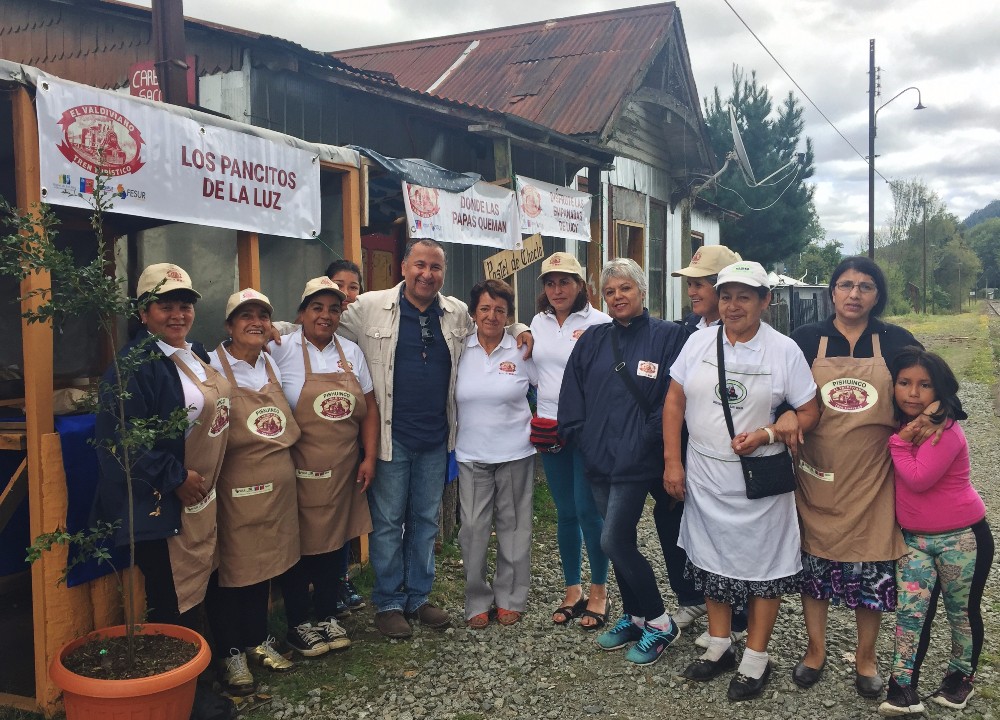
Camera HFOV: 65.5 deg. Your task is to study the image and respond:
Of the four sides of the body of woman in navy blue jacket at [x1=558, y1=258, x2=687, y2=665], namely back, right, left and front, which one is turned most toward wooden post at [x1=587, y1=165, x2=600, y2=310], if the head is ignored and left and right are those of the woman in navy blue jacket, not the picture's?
back

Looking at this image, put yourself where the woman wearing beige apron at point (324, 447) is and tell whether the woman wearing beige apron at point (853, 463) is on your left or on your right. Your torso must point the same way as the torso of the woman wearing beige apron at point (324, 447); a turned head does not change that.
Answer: on your left

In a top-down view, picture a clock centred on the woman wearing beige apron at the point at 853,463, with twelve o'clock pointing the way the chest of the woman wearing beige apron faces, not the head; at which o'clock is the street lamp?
The street lamp is roughly at 6 o'clock from the woman wearing beige apron.

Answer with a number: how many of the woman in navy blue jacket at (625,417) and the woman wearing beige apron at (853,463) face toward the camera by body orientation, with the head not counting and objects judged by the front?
2

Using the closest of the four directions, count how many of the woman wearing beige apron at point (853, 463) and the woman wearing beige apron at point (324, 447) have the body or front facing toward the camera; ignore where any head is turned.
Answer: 2

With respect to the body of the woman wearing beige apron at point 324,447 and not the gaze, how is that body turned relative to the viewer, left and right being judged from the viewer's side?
facing the viewer

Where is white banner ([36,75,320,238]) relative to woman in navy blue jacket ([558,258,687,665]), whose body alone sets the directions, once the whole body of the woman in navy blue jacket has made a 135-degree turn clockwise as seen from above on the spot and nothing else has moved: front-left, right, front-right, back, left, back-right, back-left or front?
front-left

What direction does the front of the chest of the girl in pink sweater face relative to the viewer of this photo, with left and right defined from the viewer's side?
facing the viewer and to the left of the viewer

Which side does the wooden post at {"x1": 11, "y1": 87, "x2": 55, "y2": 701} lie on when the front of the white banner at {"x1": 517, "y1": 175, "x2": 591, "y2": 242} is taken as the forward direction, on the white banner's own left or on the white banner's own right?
on the white banner's own right

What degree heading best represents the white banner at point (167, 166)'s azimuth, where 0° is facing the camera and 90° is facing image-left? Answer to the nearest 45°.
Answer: approximately 315°

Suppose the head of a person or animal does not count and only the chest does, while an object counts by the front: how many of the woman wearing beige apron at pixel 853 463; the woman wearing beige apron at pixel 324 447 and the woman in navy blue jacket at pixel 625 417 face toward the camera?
3

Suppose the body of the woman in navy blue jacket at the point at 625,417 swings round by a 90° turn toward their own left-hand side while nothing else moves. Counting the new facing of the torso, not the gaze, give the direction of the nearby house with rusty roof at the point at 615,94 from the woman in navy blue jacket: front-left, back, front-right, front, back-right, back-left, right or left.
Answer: left
